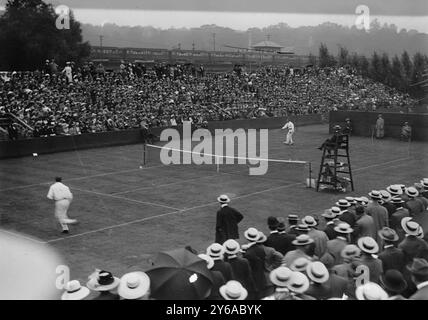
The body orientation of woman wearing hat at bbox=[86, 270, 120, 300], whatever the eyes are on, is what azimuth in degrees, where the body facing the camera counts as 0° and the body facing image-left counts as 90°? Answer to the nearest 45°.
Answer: approximately 180°

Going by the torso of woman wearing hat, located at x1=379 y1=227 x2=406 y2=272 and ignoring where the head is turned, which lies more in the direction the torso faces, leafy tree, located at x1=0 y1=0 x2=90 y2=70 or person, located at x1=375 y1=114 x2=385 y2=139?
the leafy tree

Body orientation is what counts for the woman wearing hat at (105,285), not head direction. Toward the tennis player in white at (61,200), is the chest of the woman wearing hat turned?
yes

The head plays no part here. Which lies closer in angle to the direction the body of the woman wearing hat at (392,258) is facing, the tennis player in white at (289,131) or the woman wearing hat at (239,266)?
the tennis player in white

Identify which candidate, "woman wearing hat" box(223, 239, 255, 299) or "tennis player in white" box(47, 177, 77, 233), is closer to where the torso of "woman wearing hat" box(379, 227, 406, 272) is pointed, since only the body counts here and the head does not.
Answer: the tennis player in white

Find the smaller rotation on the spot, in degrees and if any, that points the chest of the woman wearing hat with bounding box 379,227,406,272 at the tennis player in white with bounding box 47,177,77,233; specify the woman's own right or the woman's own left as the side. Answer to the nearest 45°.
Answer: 0° — they already face them

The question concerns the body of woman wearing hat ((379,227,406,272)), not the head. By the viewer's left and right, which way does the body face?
facing away from the viewer and to the left of the viewer
